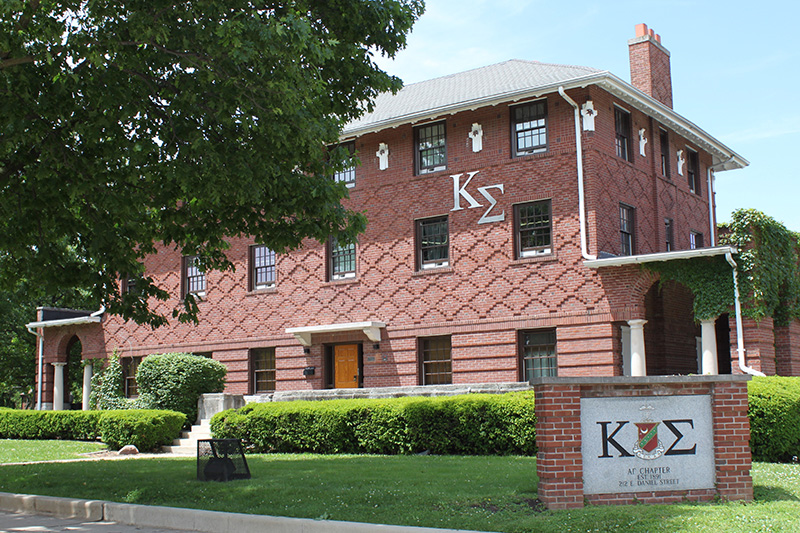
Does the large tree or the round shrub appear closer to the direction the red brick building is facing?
the large tree

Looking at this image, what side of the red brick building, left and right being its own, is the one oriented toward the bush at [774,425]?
left

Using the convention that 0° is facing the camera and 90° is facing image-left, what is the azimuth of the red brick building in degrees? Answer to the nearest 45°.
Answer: approximately 45°

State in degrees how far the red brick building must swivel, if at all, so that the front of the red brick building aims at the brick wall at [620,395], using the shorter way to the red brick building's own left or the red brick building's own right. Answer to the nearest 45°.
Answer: approximately 45° to the red brick building's own left

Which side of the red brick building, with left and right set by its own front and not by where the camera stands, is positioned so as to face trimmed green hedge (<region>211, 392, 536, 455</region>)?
front

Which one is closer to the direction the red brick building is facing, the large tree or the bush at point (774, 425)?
the large tree

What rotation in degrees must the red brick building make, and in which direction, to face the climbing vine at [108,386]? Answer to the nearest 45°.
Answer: approximately 90° to its right

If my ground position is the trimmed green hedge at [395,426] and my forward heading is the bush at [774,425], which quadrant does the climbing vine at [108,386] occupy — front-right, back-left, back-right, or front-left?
back-left

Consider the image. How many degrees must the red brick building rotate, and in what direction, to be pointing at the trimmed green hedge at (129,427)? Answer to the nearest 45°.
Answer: approximately 45° to its right

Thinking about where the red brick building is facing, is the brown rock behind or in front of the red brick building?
in front

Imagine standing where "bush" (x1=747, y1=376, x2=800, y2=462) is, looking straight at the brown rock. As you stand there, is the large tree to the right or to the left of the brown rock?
left
